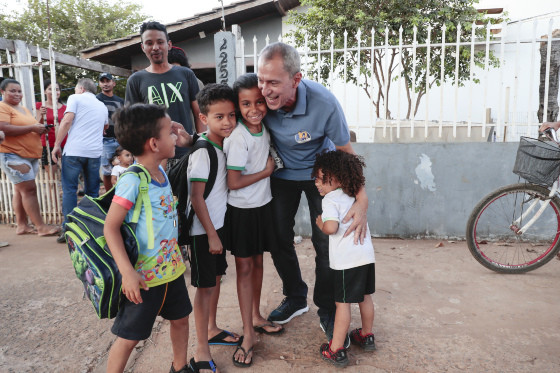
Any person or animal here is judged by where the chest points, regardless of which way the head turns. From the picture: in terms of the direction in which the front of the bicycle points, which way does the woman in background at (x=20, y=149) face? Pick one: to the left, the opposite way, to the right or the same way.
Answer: the opposite way

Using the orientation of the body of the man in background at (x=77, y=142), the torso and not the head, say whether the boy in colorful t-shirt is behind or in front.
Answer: behind

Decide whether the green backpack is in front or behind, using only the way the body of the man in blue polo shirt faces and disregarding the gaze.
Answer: in front

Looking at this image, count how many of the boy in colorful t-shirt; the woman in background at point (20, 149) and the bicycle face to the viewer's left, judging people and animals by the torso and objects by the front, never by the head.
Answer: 1

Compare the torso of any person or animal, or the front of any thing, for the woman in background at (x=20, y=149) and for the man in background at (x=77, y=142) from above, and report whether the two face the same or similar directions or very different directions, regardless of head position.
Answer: very different directions

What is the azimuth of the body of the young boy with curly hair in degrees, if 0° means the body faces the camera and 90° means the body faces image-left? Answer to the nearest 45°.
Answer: approximately 135°

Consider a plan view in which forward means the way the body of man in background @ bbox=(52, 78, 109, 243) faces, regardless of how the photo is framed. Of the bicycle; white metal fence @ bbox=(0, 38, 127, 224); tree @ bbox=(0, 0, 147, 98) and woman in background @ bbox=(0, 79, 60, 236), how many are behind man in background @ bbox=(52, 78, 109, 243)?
1

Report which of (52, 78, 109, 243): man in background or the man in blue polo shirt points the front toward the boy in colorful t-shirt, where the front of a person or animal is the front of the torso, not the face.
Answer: the man in blue polo shirt

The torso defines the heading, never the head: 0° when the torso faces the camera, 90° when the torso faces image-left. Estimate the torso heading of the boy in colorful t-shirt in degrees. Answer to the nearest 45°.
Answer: approximately 315°

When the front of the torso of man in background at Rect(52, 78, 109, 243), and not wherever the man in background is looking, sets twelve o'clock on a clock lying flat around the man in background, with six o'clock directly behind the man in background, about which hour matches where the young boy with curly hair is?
The young boy with curly hair is roughly at 7 o'clock from the man in background.

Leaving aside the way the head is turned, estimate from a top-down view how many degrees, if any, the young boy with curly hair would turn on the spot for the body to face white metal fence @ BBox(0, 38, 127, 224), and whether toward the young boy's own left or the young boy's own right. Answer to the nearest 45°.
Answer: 0° — they already face it

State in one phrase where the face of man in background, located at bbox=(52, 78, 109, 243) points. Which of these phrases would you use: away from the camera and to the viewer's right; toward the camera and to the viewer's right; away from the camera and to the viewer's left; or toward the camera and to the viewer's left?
away from the camera and to the viewer's left

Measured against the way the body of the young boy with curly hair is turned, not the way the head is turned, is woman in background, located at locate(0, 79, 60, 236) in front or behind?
in front

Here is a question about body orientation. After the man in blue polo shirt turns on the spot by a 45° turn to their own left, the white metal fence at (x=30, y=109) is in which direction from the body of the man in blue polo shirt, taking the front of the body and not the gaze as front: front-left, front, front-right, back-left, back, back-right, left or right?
back-right

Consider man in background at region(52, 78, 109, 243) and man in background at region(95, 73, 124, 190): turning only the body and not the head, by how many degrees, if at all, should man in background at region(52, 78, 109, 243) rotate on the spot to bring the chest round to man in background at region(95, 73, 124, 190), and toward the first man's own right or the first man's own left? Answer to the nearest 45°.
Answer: approximately 45° to the first man's own right

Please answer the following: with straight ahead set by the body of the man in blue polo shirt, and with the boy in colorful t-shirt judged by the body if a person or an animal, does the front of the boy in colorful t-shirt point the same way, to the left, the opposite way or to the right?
to the left
